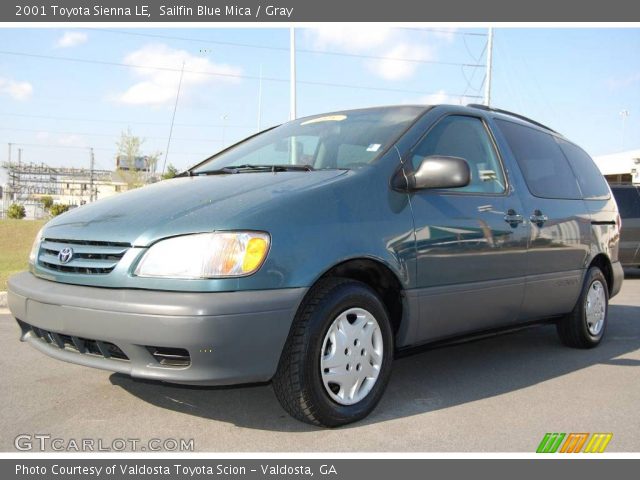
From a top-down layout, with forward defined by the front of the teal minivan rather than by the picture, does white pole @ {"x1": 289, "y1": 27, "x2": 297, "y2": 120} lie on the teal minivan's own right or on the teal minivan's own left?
on the teal minivan's own right

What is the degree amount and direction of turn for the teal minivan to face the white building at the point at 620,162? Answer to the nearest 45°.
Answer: approximately 180°

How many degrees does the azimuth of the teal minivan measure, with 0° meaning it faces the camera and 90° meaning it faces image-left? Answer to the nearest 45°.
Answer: approximately 45°
